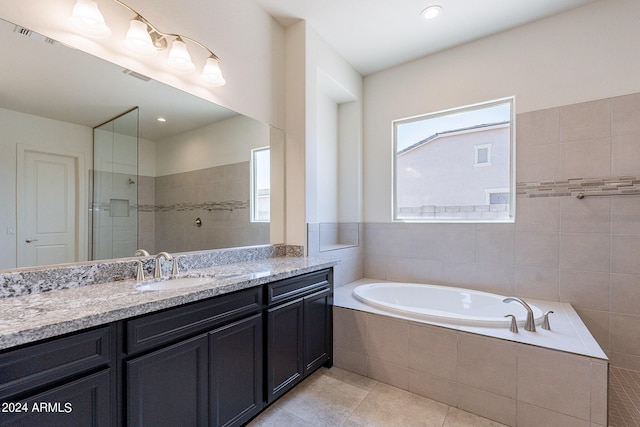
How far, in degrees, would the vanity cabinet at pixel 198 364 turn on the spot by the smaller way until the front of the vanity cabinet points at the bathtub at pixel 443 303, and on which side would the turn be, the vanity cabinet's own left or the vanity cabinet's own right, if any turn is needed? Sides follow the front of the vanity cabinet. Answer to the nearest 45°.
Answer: approximately 45° to the vanity cabinet's own left

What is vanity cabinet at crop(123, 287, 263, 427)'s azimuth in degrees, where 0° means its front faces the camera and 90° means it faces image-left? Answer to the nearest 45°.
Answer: approximately 315°

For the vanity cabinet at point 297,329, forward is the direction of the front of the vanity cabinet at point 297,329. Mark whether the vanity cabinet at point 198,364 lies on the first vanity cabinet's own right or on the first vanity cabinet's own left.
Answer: on the first vanity cabinet's own right

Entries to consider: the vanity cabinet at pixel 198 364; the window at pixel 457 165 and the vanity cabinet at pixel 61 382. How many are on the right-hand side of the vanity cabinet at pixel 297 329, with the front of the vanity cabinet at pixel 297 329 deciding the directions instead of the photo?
2

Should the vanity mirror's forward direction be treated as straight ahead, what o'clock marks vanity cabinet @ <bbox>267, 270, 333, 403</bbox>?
The vanity cabinet is roughly at 11 o'clock from the vanity mirror.

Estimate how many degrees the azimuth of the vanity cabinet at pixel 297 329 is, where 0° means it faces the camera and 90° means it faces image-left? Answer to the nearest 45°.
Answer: approximately 315°

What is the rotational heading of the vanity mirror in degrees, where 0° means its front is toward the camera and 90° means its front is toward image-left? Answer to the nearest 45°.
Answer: approximately 315°
